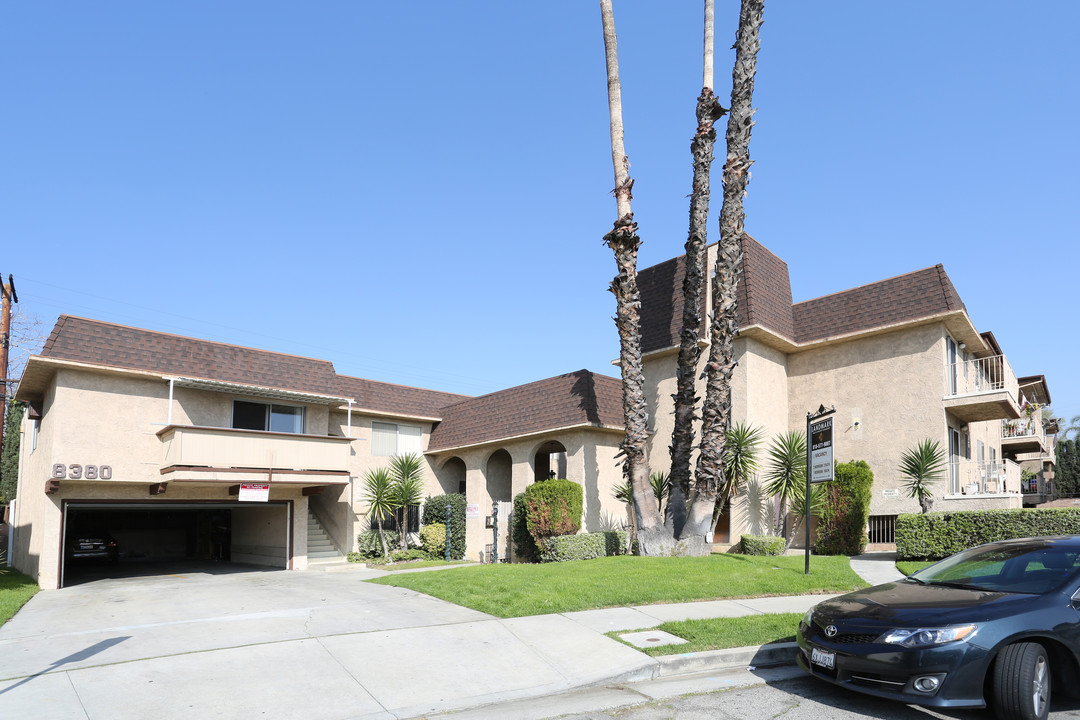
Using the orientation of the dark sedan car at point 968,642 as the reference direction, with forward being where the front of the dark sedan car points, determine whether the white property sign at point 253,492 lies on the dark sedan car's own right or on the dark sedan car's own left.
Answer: on the dark sedan car's own right

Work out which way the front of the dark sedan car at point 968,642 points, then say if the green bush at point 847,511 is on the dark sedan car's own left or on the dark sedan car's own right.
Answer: on the dark sedan car's own right

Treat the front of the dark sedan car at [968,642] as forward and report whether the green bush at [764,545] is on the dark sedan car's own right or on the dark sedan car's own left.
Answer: on the dark sedan car's own right

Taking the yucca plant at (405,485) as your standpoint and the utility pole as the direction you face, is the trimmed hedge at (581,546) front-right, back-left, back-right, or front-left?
back-left

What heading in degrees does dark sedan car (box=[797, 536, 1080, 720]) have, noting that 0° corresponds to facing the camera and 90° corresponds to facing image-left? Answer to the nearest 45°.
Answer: approximately 45°

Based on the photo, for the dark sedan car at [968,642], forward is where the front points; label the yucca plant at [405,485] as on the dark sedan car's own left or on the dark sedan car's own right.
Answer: on the dark sedan car's own right

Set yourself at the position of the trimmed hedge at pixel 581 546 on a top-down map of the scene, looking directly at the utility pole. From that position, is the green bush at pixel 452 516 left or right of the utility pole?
right
